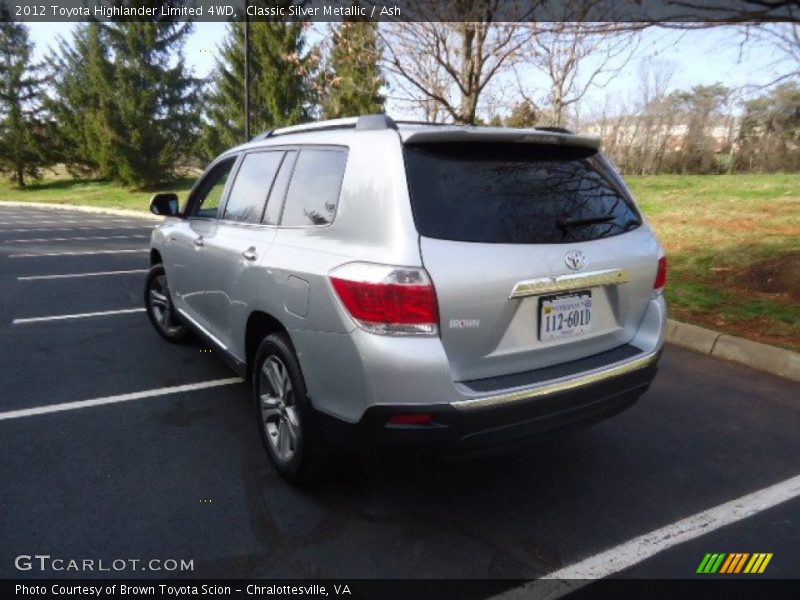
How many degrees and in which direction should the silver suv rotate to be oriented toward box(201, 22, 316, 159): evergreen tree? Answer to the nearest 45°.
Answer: approximately 45° to its right

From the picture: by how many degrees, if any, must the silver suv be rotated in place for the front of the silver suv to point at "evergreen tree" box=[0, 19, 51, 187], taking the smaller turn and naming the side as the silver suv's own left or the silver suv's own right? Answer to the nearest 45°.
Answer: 0° — it already faces it

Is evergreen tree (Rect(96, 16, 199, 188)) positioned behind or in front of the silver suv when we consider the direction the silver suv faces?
in front

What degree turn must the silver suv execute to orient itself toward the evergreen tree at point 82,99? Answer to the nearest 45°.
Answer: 0° — it already faces it

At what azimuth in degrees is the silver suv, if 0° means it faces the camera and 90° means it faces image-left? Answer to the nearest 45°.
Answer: approximately 135°
